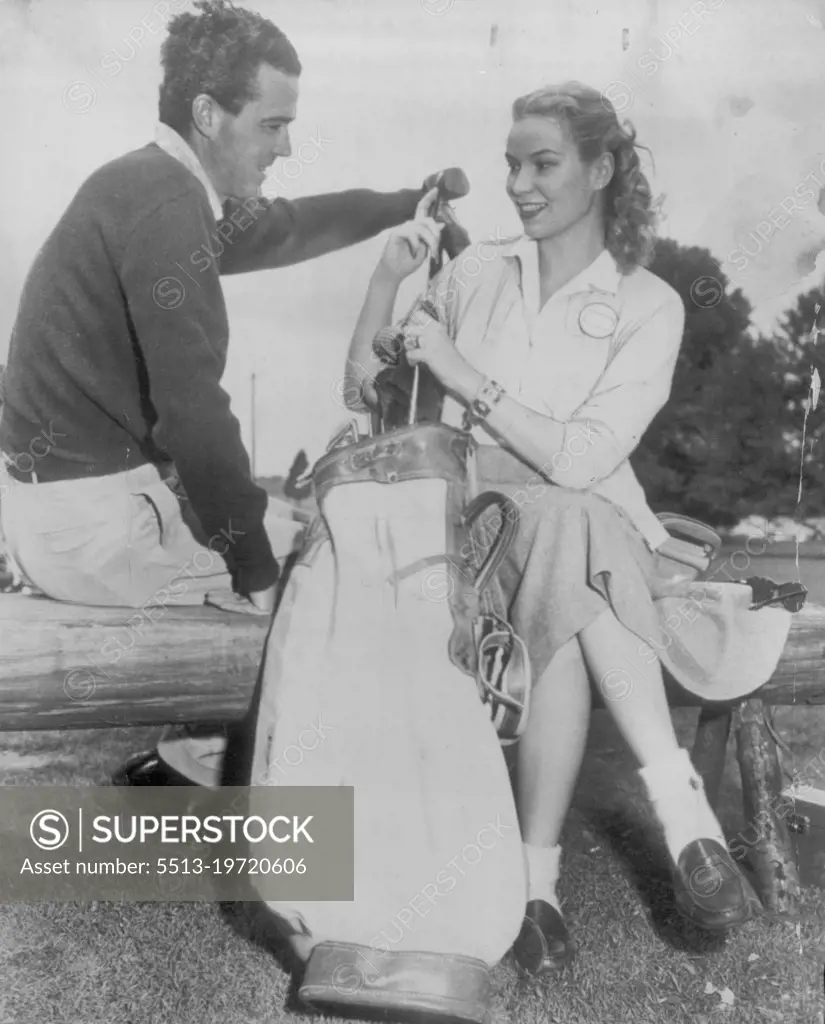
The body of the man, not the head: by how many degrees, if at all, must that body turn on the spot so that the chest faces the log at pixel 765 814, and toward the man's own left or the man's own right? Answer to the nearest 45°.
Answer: approximately 45° to the man's own right

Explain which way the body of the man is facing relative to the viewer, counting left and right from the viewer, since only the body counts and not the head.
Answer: facing away from the viewer and to the right of the viewer

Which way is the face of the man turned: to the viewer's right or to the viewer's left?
to the viewer's right

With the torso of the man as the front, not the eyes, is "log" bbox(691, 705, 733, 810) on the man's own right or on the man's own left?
on the man's own right

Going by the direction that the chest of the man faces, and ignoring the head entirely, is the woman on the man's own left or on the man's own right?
on the man's own right
